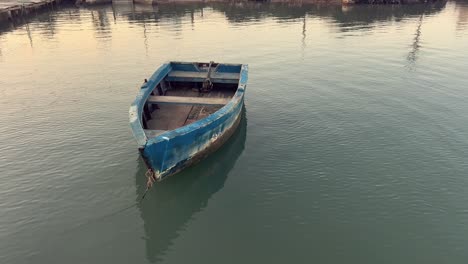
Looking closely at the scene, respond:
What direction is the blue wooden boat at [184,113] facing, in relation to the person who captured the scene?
facing the viewer and to the left of the viewer
